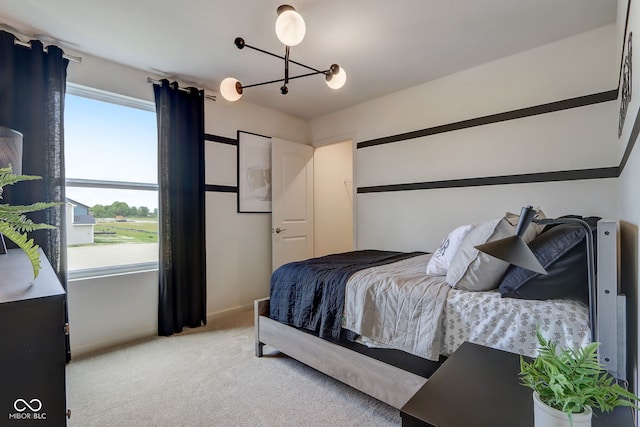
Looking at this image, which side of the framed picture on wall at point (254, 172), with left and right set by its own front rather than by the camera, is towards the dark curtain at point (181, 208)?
right

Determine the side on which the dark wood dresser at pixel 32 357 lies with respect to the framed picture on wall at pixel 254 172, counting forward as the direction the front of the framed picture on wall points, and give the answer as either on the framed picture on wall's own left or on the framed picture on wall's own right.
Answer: on the framed picture on wall's own right

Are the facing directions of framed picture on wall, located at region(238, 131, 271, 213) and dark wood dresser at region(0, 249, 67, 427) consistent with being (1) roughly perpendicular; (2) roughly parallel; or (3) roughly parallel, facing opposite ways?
roughly perpendicular

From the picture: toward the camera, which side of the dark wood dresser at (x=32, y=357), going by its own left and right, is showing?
right

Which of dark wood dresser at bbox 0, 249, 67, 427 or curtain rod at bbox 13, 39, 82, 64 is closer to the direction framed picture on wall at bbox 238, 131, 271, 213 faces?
the dark wood dresser

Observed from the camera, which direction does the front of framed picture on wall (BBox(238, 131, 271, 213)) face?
facing the viewer and to the right of the viewer

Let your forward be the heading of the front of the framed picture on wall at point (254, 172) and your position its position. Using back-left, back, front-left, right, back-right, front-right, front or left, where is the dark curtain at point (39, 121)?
right

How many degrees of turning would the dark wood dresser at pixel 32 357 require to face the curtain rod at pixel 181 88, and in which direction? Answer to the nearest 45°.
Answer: approximately 45° to its left

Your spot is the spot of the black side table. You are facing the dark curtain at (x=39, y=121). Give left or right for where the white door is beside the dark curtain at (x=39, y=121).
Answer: right

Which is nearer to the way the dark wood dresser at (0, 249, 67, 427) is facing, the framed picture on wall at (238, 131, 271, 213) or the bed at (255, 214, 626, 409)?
the bed

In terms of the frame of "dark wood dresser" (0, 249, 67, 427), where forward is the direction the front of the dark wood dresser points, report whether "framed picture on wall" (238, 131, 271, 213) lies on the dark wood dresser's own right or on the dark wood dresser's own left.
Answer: on the dark wood dresser's own left

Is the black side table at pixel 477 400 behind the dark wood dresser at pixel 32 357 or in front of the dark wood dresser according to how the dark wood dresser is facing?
in front

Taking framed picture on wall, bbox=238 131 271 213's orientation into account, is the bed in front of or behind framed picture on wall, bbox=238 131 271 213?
in front

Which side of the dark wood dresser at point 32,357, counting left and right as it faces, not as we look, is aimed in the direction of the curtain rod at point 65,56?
left

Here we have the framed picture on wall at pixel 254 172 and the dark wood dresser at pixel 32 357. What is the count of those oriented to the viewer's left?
0

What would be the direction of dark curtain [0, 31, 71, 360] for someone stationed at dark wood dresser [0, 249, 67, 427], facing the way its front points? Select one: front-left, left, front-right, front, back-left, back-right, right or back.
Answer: left
